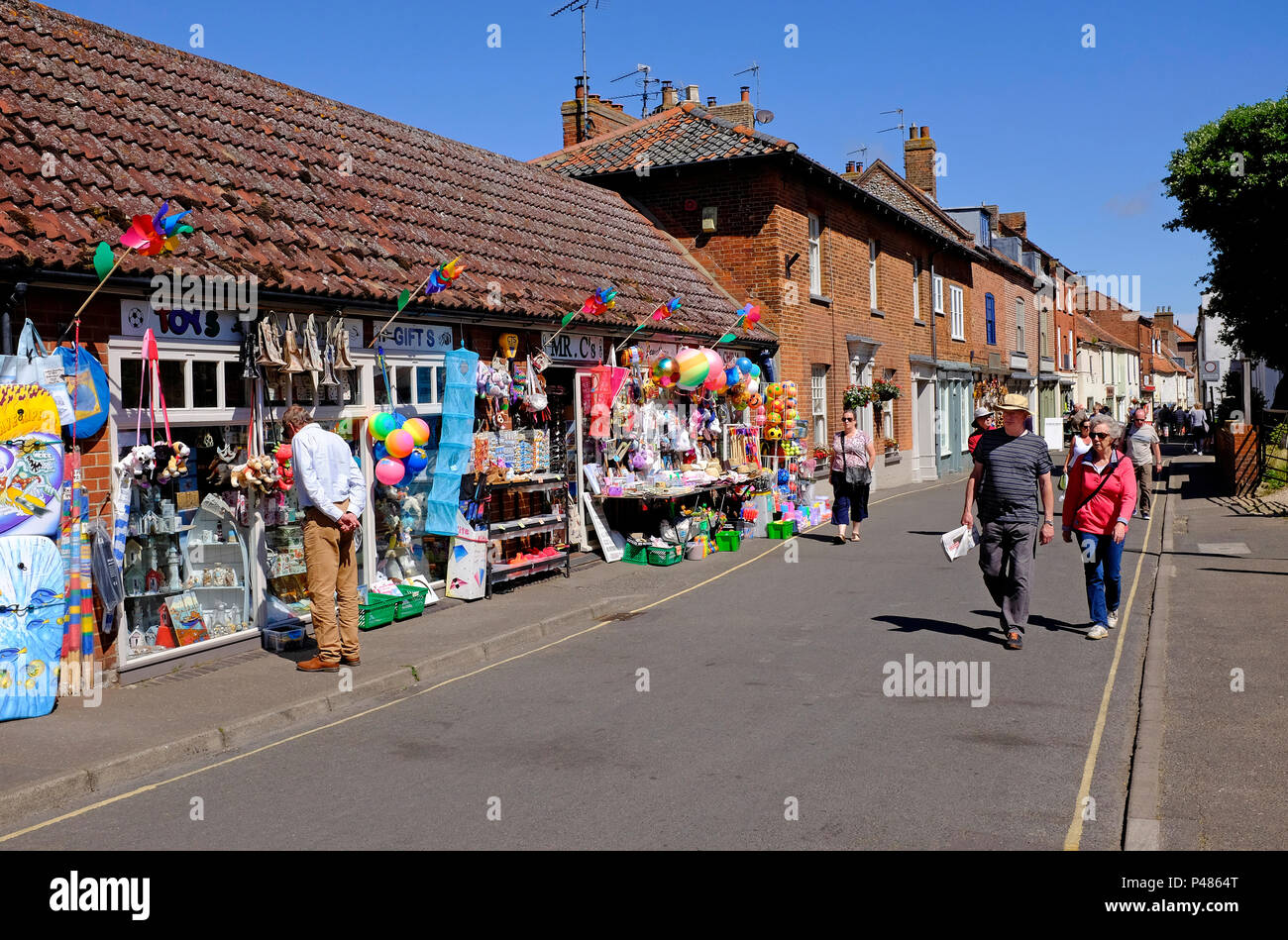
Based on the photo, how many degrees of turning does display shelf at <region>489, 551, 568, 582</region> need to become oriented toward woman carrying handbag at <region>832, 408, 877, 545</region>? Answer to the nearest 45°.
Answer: approximately 90° to its left

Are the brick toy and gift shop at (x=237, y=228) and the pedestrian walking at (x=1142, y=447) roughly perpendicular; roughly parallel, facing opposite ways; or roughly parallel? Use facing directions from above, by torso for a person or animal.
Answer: roughly perpendicular

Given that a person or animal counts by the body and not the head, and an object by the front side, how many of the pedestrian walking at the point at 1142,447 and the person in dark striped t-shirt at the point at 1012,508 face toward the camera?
2

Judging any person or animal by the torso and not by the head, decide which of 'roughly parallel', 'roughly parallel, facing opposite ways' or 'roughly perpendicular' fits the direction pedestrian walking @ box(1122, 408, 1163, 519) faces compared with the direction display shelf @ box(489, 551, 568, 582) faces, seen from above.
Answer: roughly perpendicular

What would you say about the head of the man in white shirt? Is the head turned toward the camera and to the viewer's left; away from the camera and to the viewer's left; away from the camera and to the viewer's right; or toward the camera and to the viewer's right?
away from the camera and to the viewer's left

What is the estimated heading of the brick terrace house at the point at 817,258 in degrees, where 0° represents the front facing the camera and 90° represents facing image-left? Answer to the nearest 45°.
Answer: approximately 315°

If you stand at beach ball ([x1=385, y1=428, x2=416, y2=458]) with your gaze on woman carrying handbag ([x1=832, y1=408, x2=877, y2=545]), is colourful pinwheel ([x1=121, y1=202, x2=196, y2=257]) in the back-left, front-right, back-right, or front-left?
back-right

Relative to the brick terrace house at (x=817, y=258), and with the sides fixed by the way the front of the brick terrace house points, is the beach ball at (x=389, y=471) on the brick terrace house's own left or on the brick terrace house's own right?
on the brick terrace house's own right
